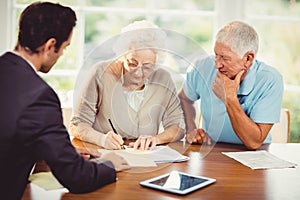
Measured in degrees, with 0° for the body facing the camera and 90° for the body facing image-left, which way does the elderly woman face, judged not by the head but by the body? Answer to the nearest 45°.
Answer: approximately 0°

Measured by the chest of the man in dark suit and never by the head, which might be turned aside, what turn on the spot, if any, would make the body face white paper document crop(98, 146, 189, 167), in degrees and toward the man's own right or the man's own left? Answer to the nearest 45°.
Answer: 0° — they already face it

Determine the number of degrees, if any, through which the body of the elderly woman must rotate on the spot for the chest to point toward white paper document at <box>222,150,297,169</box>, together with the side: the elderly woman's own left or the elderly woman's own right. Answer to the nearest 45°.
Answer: approximately 90° to the elderly woman's own left

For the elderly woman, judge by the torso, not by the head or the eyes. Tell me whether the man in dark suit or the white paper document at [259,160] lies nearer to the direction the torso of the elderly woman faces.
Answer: the man in dark suit

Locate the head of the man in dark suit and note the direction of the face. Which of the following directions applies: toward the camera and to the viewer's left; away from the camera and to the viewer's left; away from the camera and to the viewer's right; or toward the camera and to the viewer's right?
away from the camera and to the viewer's right

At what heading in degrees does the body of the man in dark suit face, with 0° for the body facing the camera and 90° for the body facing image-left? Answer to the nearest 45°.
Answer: approximately 225°

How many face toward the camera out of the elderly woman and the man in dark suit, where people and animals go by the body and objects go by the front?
1
